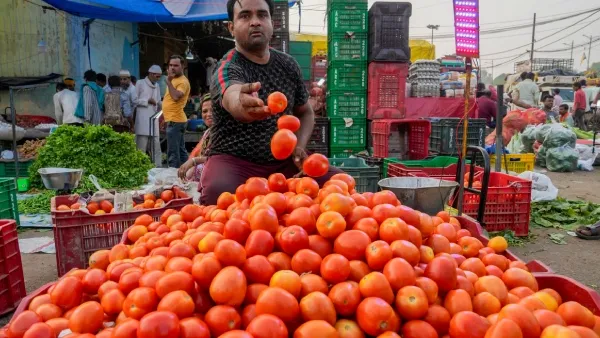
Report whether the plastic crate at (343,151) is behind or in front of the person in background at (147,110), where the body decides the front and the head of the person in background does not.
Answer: in front

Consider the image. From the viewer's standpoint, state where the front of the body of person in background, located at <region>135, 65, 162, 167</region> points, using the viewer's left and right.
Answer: facing the viewer and to the right of the viewer

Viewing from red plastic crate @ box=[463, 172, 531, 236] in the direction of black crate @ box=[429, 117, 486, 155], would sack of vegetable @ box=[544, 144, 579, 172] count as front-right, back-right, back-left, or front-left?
front-right

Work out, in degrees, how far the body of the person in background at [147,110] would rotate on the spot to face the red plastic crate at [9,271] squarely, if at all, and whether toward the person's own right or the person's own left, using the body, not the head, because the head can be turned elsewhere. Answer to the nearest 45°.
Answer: approximately 45° to the person's own right

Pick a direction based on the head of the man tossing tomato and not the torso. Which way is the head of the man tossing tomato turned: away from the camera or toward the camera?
toward the camera

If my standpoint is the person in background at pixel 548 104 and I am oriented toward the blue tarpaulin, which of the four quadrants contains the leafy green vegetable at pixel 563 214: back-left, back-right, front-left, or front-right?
front-left

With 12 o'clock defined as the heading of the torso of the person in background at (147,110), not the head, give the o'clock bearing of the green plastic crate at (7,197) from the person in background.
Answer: The green plastic crate is roughly at 2 o'clock from the person in background.

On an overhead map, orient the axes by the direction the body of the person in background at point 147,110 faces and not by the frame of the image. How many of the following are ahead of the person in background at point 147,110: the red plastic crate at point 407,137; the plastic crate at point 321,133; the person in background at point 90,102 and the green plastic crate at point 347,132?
3

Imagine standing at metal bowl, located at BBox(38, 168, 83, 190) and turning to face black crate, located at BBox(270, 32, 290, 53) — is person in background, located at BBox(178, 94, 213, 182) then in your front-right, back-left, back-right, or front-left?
front-right

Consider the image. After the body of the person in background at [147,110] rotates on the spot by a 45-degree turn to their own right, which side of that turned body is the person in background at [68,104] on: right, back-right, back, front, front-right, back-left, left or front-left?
right

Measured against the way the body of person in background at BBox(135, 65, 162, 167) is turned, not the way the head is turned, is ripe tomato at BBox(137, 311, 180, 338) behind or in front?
in front
